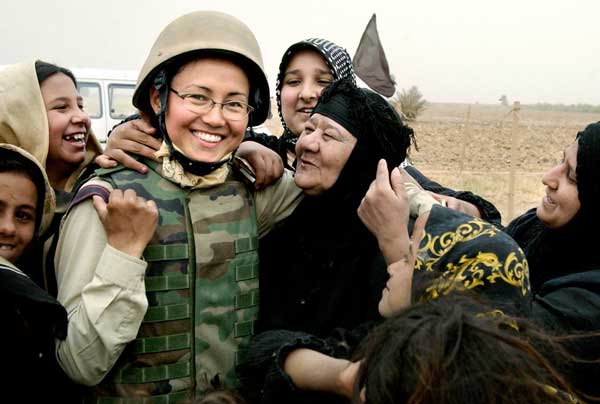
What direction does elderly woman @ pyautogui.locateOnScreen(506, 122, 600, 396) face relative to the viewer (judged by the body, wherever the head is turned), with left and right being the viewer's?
facing to the left of the viewer

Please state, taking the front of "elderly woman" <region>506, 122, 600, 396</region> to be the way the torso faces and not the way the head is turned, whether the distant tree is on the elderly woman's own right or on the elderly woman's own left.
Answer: on the elderly woman's own right

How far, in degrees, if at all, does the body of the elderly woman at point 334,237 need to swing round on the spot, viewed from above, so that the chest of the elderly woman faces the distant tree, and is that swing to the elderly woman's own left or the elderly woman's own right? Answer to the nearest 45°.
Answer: approximately 135° to the elderly woman's own right

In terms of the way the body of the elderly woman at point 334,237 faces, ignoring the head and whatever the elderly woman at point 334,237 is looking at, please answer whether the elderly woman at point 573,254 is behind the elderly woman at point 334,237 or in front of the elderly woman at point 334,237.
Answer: behind

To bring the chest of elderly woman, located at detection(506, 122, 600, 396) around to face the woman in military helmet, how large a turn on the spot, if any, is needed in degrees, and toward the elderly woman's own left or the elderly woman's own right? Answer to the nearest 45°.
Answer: approximately 45° to the elderly woman's own left

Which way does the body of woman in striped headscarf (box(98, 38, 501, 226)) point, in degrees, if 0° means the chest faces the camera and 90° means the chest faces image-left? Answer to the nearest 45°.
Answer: approximately 0°
